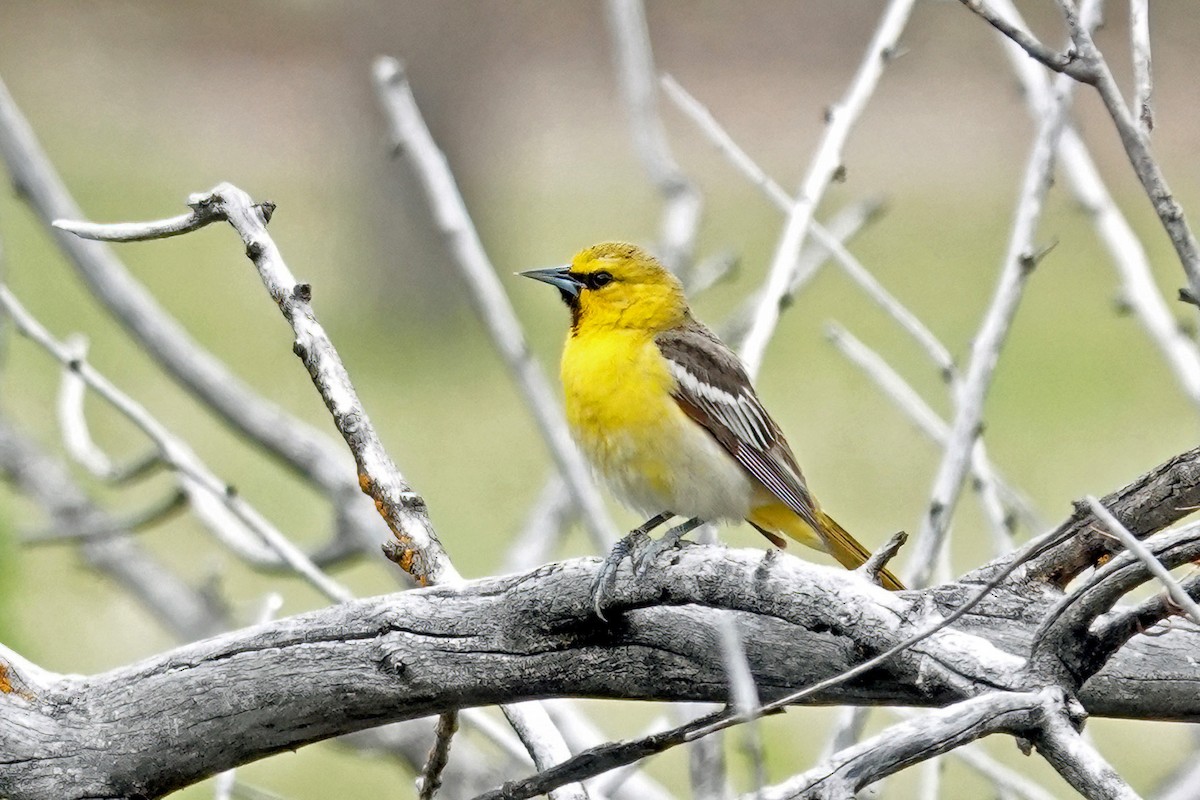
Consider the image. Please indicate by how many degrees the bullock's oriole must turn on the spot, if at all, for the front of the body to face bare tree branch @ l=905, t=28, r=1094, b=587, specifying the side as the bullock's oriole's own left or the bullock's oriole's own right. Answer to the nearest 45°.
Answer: approximately 180°

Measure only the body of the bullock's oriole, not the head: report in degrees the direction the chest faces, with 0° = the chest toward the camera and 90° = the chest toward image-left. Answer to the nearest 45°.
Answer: approximately 90°

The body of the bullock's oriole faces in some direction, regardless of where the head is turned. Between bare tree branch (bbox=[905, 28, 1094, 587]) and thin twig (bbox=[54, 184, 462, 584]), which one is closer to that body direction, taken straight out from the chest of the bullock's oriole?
the thin twig

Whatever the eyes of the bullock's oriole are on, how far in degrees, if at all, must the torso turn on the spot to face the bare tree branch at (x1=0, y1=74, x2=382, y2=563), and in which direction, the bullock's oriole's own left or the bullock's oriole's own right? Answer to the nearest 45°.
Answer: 0° — it already faces it
